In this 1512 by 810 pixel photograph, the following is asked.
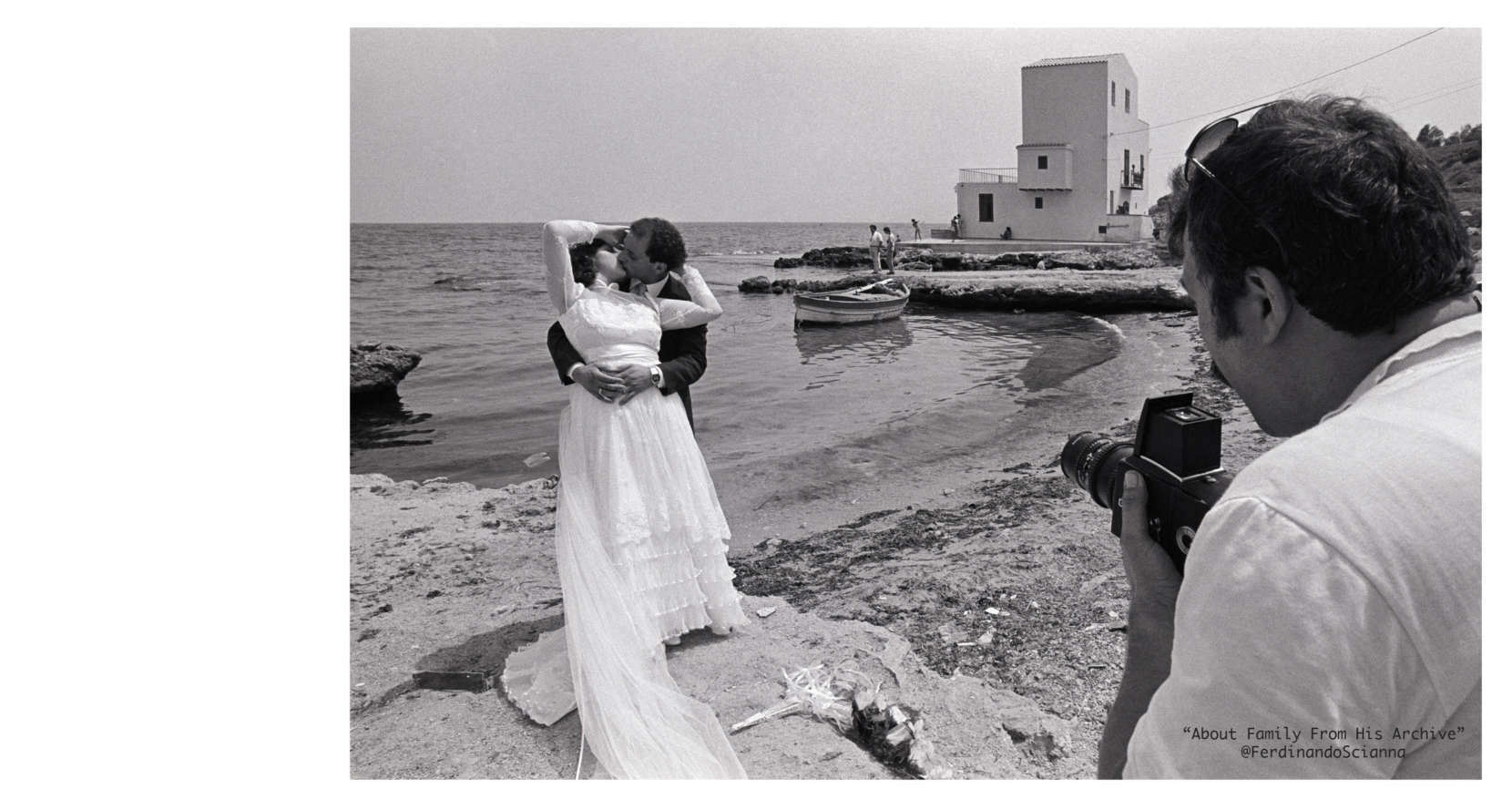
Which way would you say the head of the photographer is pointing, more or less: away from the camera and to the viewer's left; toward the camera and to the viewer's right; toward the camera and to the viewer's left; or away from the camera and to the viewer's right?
away from the camera and to the viewer's left

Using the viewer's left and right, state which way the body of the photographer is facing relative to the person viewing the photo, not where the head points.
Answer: facing away from the viewer and to the left of the viewer

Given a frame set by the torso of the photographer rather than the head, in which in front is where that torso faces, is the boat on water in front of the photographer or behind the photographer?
in front

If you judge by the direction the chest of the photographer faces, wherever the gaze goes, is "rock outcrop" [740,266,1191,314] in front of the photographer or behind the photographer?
in front

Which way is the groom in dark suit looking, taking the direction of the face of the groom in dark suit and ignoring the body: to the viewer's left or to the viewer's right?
to the viewer's left
